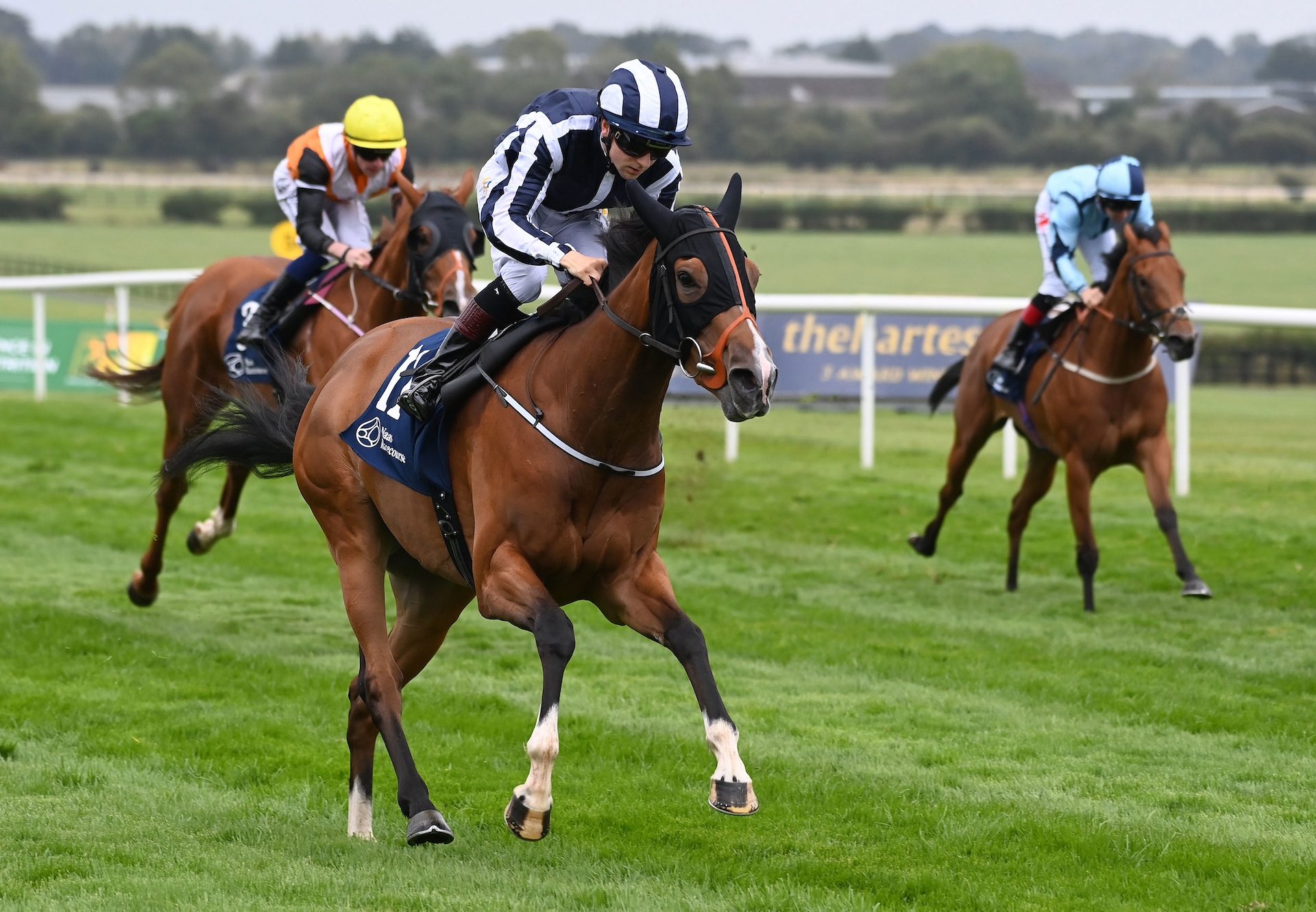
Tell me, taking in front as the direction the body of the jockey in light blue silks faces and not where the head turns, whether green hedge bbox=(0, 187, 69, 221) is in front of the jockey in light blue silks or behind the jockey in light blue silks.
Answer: behind

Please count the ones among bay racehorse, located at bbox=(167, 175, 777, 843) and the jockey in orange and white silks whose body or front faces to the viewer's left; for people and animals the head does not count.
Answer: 0

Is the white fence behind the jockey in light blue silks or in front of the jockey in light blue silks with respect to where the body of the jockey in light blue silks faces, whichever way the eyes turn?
behind

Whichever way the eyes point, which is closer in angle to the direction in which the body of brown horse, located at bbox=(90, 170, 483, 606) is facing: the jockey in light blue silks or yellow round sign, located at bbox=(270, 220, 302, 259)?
the jockey in light blue silks

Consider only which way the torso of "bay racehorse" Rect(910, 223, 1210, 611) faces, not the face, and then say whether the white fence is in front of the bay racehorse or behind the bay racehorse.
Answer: behind

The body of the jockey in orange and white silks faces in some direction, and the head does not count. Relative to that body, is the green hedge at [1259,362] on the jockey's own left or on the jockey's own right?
on the jockey's own left

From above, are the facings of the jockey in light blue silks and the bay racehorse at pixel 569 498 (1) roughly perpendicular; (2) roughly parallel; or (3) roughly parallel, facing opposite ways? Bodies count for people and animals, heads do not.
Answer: roughly parallel

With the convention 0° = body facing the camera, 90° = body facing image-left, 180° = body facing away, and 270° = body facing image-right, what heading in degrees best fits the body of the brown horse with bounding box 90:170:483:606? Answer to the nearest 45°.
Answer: approximately 315°

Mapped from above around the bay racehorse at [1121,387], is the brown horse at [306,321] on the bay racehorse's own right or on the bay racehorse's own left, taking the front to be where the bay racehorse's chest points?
on the bay racehorse's own right

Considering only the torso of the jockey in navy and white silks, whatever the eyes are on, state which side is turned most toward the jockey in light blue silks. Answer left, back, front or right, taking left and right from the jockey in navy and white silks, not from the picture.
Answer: left

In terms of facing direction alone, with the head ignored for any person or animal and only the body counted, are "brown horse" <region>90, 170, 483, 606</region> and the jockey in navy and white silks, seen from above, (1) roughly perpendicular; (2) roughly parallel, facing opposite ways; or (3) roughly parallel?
roughly parallel

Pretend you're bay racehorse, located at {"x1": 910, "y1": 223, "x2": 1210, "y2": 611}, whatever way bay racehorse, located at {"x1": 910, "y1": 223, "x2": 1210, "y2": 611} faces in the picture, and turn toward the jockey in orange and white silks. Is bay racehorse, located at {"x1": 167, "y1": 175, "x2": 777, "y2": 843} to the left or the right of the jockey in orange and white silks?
left

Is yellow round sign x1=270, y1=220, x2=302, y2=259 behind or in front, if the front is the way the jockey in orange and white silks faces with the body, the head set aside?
behind

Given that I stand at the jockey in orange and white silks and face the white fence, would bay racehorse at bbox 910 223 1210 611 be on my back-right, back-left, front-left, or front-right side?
front-right

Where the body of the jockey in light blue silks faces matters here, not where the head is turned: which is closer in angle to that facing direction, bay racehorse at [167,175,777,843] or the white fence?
the bay racehorse

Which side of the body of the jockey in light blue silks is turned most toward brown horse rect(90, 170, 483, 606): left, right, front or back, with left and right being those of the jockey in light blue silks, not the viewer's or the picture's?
right
